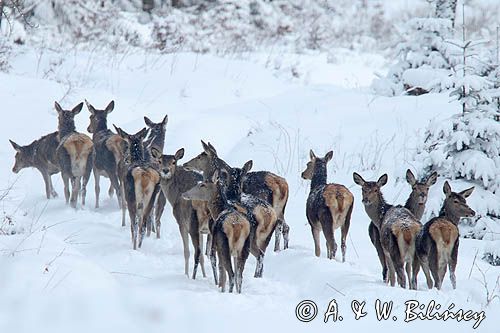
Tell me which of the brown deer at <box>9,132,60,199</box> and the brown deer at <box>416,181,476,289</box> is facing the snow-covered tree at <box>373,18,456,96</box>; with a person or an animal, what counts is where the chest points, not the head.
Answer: the brown deer at <box>416,181,476,289</box>

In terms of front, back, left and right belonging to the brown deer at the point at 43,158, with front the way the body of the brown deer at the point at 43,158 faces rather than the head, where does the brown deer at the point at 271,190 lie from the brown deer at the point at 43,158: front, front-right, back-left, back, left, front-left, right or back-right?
back-left

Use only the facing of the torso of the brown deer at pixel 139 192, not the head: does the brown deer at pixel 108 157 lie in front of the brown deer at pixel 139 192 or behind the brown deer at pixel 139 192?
in front

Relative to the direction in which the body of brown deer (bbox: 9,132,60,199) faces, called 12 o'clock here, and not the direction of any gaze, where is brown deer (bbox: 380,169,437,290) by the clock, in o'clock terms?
brown deer (bbox: 380,169,437,290) is roughly at 8 o'clock from brown deer (bbox: 9,132,60,199).

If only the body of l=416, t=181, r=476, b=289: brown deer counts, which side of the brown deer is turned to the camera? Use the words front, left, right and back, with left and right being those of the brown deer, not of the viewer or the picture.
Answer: back

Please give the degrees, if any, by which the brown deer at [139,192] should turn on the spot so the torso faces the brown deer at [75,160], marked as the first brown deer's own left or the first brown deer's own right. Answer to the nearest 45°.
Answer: approximately 45° to the first brown deer's own left

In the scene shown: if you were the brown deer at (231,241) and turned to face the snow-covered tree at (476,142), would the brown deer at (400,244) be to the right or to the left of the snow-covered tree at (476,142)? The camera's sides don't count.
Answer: right

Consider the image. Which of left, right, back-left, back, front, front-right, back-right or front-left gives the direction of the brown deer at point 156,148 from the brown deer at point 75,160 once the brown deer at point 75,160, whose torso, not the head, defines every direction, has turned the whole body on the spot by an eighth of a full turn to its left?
back

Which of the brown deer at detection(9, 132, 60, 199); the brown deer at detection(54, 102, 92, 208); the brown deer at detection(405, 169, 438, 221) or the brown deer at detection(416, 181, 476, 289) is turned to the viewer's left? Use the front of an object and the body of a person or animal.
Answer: the brown deer at detection(9, 132, 60, 199)

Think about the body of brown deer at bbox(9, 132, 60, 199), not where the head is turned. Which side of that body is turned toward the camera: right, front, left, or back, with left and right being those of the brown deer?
left

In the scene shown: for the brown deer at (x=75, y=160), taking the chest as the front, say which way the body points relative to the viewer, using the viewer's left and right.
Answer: facing away from the viewer
